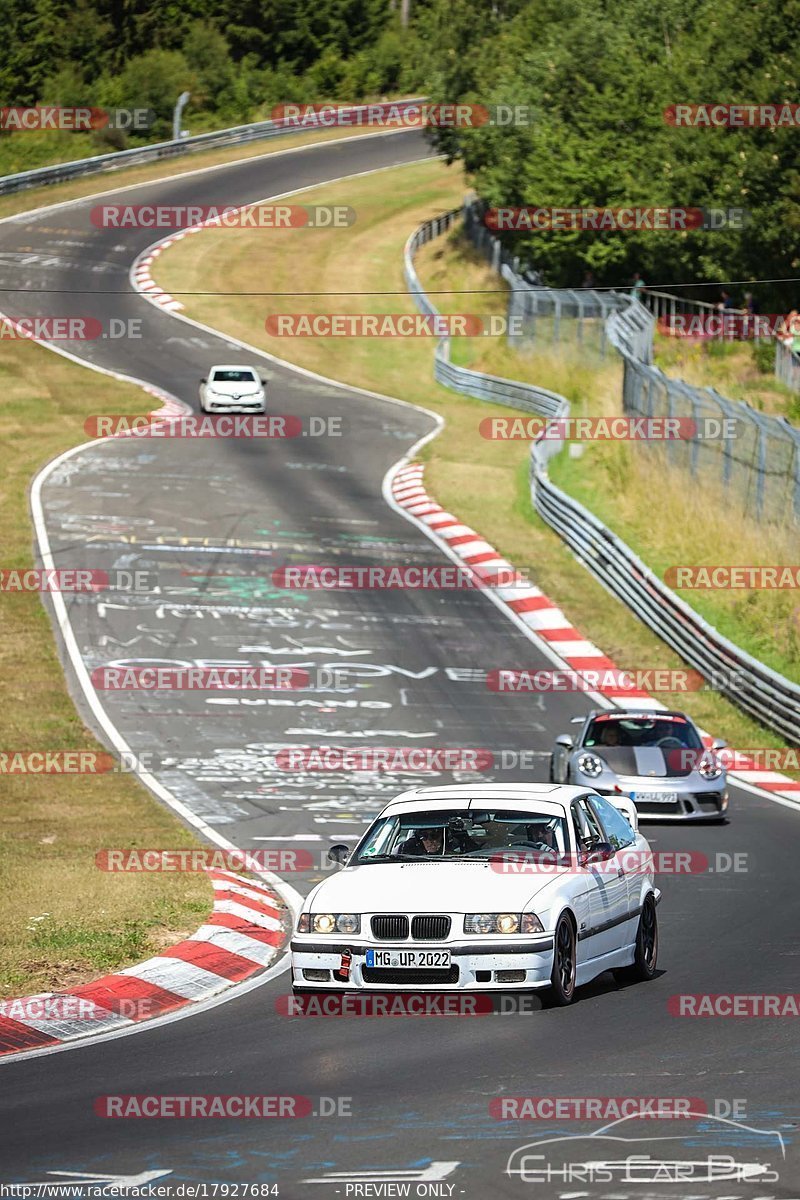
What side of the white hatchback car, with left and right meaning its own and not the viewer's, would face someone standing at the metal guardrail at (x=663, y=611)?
front

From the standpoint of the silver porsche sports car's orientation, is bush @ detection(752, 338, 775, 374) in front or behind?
behind

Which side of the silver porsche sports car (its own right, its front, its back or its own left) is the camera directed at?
front

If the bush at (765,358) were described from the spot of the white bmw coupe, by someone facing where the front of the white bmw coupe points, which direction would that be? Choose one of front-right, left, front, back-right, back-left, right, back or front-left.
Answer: back

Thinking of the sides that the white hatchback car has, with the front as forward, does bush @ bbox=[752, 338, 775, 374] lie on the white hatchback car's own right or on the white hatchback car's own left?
on the white hatchback car's own left

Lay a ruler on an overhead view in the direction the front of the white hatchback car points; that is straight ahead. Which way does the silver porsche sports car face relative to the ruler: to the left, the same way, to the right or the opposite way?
the same way

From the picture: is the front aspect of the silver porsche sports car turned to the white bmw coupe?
yes

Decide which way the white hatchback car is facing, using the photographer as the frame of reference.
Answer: facing the viewer

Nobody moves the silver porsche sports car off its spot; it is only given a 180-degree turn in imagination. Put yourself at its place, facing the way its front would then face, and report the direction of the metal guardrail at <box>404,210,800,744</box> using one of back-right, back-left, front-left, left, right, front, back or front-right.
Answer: front

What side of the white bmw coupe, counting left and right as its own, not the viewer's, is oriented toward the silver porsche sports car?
back

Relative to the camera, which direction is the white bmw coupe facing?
toward the camera

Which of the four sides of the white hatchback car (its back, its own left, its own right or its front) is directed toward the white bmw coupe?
front

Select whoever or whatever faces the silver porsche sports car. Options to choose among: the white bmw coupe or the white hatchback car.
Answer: the white hatchback car

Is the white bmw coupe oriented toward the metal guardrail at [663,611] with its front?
no

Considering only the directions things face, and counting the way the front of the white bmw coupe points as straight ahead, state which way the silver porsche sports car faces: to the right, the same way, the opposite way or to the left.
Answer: the same way

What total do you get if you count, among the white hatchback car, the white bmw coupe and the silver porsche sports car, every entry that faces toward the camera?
3

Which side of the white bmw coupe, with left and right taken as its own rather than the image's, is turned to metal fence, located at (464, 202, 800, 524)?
back
